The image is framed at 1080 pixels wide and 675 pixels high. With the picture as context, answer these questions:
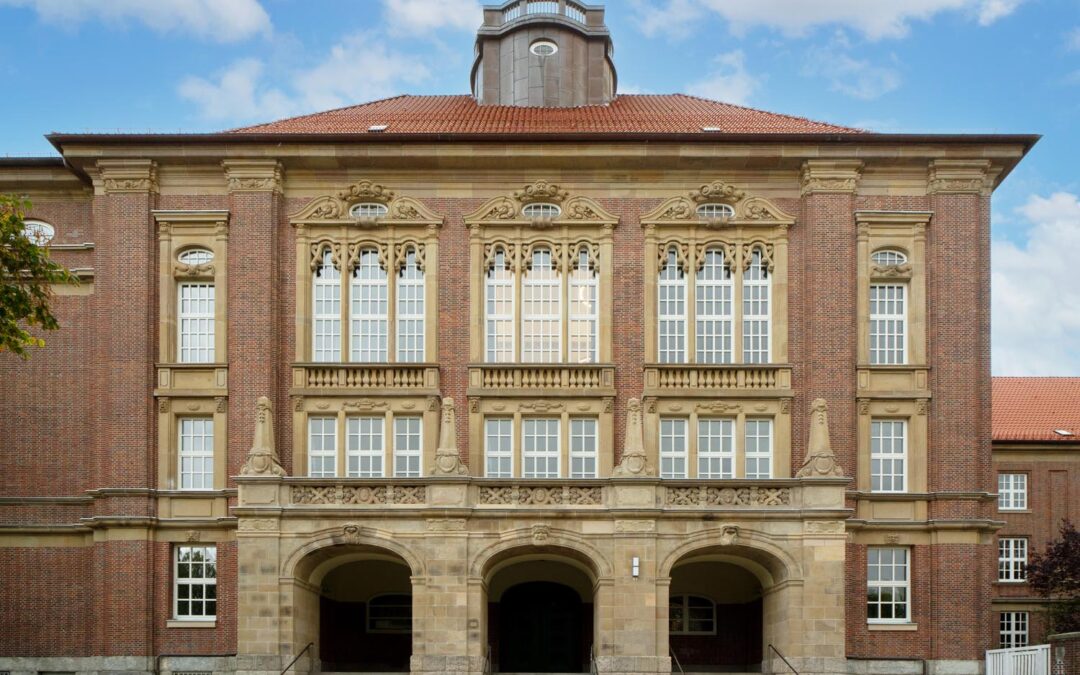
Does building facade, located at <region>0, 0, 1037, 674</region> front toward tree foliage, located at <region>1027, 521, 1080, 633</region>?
no

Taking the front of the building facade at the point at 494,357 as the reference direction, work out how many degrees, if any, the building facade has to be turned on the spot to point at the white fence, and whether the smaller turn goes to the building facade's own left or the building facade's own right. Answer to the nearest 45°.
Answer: approximately 90° to the building facade's own left

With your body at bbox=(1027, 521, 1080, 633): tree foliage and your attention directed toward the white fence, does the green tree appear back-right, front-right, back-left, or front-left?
front-right

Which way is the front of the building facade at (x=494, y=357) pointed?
toward the camera

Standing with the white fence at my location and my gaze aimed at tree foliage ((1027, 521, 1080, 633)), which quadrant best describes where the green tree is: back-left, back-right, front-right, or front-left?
back-left

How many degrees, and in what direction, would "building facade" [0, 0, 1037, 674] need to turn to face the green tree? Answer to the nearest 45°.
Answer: approximately 45° to its right

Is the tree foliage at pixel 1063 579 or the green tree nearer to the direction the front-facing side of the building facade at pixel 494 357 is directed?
the green tree
